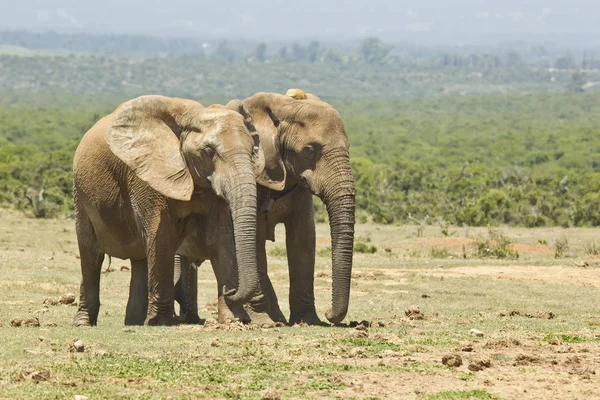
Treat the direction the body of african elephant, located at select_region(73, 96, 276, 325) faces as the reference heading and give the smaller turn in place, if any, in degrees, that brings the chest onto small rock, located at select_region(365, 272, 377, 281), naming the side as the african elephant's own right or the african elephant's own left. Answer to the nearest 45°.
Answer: approximately 90° to the african elephant's own left

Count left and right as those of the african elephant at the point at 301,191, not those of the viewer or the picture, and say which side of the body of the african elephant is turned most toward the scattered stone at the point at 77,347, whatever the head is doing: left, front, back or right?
right

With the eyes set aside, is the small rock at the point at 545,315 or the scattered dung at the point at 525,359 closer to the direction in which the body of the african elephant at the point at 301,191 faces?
the scattered dung

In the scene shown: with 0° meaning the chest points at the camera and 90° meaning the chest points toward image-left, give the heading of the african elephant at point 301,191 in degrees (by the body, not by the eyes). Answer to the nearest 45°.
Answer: approximately 315°

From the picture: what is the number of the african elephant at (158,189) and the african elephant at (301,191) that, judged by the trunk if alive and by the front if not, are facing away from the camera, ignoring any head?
0

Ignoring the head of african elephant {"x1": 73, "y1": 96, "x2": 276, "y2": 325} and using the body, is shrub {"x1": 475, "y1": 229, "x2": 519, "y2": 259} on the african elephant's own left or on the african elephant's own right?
on the african elephant's own left

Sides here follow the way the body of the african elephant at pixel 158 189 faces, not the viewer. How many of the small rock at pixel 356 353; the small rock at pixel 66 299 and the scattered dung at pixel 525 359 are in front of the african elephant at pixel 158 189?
2

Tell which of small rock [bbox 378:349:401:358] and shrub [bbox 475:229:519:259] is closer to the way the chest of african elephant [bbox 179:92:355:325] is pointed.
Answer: the small rock

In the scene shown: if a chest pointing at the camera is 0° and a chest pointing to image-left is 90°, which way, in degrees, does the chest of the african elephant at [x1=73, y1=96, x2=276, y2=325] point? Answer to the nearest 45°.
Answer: approximately 315°
